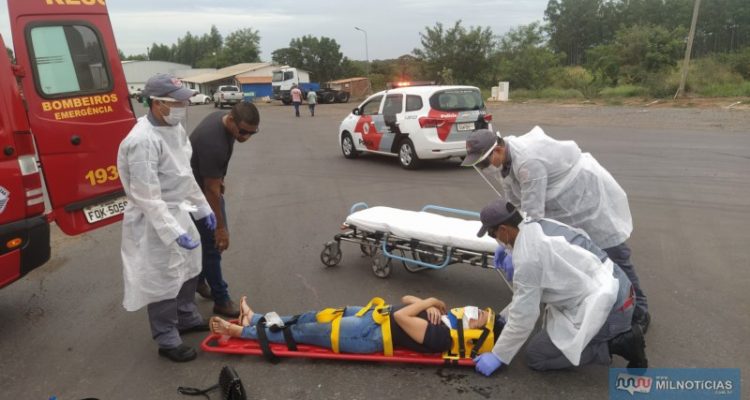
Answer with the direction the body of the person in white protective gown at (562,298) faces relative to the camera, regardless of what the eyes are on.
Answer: to the viewer's left

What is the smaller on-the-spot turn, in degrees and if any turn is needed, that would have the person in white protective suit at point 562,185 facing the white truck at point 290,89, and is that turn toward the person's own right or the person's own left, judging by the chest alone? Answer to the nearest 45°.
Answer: approximately 45° to the person's own right

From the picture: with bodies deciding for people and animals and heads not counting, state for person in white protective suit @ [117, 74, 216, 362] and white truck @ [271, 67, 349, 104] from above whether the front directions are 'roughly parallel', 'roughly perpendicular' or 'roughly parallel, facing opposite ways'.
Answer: roughly perpendicular

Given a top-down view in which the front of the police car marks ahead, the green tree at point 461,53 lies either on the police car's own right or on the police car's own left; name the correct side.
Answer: on the police car's own right

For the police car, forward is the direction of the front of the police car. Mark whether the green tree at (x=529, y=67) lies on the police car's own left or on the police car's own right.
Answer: on the police car's own right

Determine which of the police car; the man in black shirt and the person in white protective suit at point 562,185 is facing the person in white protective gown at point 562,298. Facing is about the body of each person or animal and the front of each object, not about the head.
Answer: the man in black shirt

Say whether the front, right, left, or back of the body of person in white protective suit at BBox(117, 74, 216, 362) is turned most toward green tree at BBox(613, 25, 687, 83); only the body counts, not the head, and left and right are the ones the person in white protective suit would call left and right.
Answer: left

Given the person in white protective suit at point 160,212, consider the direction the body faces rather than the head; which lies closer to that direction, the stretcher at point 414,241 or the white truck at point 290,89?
the stretcher

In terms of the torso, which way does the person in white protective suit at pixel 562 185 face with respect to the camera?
to the viewer's left

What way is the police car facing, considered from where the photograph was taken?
facing away from the viewer and to the left of the viewer

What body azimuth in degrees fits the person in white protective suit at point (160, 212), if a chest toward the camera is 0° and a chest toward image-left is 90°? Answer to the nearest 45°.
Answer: approximately 315°

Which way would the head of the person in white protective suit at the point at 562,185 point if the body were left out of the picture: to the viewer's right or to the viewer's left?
to the viewer's left

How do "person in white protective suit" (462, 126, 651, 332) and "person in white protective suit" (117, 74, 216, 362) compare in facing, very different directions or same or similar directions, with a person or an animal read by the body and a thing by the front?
very different directions

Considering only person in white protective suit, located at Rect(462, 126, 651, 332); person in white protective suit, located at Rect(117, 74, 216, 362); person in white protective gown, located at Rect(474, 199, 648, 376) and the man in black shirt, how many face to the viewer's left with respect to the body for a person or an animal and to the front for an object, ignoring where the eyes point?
2

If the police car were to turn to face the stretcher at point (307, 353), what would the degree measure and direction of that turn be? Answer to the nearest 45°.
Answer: approximately 135° to its left

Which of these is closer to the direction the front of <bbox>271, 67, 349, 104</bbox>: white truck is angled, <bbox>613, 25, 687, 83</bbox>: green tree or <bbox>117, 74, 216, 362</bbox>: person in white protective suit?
the person in white protective suit

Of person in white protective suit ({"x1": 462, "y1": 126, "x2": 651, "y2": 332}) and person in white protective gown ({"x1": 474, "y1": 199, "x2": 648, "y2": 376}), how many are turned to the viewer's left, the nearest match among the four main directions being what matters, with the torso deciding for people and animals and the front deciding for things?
2
